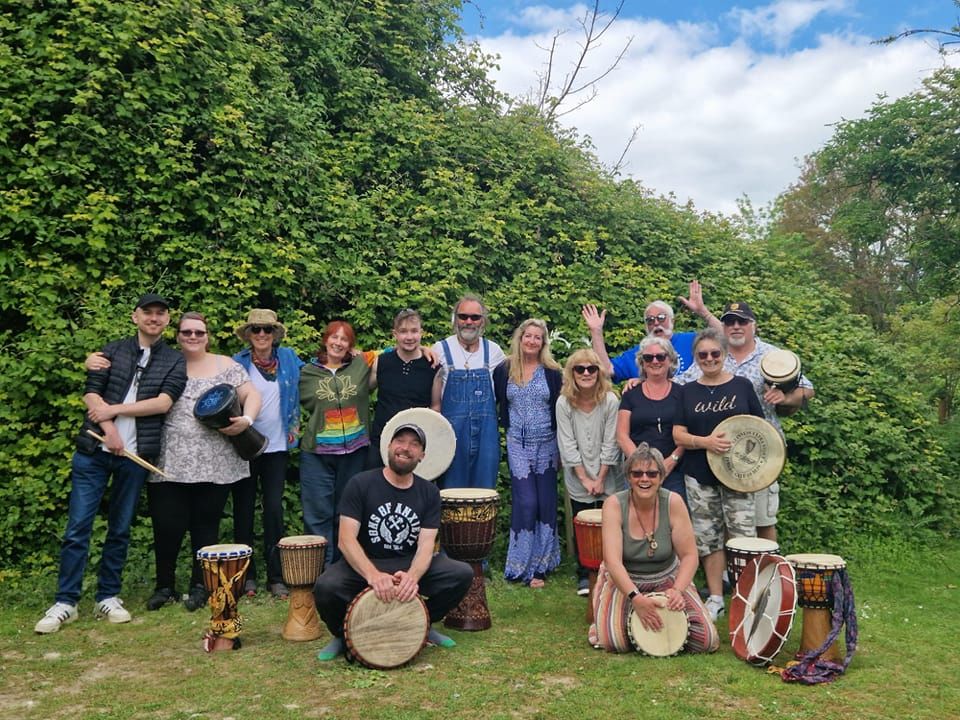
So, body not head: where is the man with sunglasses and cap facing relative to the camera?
toward the camera

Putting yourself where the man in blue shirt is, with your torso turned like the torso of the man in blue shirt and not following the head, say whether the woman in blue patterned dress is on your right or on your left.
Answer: on your right

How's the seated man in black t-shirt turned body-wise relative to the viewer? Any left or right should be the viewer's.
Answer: facing the viewer

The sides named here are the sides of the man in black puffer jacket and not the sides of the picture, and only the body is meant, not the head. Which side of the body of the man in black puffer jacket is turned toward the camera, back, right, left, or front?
front

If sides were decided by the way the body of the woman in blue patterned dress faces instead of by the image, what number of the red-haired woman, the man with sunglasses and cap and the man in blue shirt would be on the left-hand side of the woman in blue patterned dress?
2

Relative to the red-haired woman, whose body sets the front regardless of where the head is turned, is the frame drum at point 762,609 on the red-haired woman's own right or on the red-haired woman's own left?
on the red-haired woman's own left

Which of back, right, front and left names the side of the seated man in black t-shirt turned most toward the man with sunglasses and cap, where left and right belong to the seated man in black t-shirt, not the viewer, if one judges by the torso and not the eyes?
left

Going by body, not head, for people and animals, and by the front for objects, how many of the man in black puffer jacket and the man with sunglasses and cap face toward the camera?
2

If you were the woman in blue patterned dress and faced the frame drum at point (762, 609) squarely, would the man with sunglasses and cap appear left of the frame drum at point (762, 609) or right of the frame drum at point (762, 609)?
left

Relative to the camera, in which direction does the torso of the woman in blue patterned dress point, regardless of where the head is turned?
toward the camera

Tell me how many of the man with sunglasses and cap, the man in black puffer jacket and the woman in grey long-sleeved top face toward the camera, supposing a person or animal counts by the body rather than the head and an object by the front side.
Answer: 3

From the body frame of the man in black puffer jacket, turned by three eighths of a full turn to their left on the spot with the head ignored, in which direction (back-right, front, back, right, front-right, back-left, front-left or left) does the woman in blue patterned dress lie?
front-right
